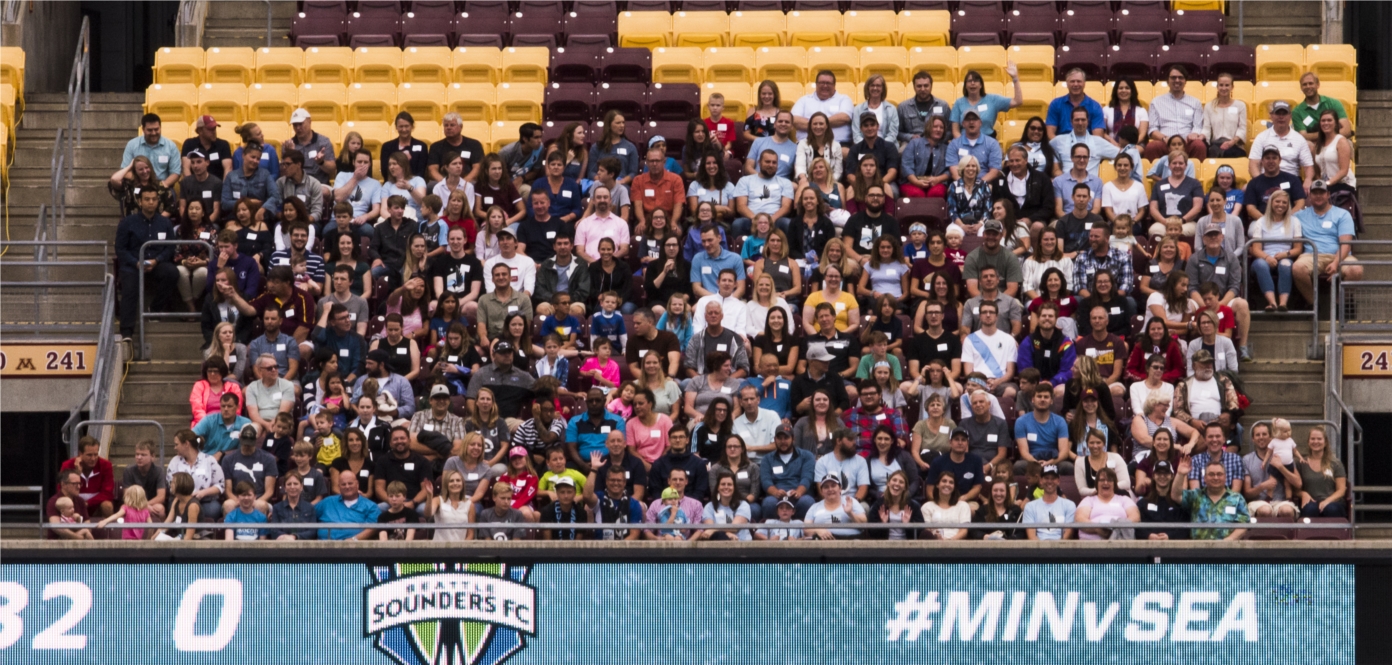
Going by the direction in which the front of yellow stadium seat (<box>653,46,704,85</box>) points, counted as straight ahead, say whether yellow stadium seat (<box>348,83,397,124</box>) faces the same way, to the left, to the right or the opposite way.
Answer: the same way

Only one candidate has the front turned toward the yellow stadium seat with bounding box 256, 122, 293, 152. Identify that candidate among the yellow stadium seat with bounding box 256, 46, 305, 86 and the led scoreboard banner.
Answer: the yellow stadium seat with bounding box 256, 46, 305, 86

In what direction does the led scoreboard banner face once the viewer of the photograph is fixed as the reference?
facing the viewer

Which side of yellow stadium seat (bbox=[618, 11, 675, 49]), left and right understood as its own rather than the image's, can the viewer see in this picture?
front

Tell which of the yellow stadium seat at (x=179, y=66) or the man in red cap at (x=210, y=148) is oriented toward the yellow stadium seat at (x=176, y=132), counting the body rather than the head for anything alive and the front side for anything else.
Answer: the yellow stadium seat at (x=179, y=66)

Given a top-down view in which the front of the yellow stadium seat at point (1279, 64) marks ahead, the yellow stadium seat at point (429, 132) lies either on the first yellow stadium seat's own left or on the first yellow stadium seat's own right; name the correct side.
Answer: on the first yellow stadium seat's own right

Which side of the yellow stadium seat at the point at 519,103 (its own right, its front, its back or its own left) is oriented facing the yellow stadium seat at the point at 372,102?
right

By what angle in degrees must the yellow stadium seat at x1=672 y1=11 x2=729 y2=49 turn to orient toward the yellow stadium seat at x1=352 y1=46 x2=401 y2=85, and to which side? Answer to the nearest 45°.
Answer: approximately 90° to its right

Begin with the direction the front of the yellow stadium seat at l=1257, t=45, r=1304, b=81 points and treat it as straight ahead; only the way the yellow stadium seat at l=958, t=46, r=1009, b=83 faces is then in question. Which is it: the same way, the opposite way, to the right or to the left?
the same way

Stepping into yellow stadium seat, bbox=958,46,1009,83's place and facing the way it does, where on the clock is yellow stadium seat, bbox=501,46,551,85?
yellow stadium seat, bbox=501,46,551,85 is roughly at 3 o'clock from yellow stadium seat, bbox=958,46,1009,83.

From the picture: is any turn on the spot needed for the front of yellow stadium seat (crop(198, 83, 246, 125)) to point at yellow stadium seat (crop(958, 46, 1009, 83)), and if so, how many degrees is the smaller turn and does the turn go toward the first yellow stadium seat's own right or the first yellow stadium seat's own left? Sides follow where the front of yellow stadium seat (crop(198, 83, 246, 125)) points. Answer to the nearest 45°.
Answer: approximately 90° to the first yellow stadium seat's own left

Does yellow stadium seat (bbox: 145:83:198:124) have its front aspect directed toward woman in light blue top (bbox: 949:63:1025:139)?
no

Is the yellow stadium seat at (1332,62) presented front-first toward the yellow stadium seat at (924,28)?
no

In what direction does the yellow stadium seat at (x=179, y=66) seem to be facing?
toward the camera

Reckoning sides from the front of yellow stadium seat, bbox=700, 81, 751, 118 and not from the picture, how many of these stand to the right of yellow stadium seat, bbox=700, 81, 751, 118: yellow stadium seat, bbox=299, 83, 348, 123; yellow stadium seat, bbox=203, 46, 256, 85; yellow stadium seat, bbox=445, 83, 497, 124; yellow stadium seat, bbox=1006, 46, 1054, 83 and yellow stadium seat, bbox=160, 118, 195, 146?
4

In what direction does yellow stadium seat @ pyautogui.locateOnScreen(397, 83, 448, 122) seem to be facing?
toward the camera

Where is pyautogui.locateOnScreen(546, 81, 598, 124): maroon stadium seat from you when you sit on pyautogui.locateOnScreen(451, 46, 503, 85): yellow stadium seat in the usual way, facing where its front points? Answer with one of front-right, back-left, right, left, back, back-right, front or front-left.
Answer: front-left
